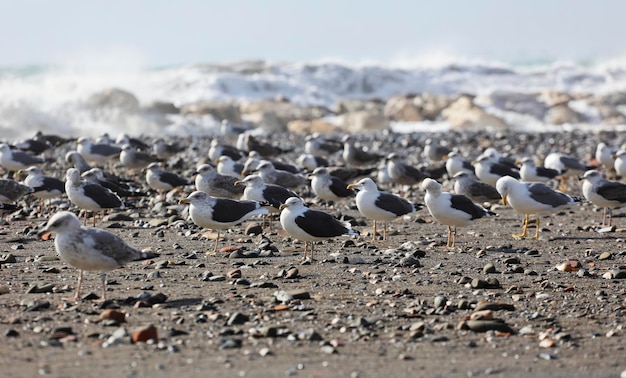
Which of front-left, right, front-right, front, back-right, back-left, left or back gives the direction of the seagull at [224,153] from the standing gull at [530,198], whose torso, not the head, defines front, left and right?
front-right

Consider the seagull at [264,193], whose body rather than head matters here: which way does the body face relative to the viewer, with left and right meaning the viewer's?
facing to the left of the viewer

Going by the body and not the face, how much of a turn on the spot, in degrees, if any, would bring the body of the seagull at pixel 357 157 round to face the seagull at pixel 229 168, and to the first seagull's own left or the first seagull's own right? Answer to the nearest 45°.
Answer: approximately 45° to the first seagull's own left

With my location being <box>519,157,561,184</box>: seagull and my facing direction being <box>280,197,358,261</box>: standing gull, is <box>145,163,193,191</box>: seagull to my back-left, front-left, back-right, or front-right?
front-right

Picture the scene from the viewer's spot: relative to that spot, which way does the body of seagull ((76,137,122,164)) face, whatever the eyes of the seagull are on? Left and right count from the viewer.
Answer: facing to the left of the viewer

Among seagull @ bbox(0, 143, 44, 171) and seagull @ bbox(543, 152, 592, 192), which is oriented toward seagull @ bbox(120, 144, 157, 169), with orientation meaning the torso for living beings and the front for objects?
seagull @ bbox(543, 152, 592, 192)

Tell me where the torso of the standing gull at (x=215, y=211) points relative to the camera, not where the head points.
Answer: to the viewer's left

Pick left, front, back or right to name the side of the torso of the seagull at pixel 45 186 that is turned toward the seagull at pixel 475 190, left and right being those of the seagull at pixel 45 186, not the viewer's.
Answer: back

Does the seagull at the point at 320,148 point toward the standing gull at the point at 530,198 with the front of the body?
no

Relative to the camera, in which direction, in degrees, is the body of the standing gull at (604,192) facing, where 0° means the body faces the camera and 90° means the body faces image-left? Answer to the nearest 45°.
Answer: approximately 90°

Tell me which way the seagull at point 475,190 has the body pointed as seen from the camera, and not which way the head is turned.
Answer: to the viewer's left

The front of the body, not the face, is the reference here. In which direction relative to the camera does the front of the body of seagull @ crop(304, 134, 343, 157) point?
to the viewer's left

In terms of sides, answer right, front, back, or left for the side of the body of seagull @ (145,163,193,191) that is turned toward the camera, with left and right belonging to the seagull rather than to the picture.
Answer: left

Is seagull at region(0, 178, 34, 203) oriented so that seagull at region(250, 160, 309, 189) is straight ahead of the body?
no

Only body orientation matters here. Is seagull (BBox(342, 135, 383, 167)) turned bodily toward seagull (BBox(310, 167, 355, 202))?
no

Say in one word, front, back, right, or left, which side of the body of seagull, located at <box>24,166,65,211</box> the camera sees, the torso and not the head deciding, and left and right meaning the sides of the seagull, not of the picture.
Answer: left

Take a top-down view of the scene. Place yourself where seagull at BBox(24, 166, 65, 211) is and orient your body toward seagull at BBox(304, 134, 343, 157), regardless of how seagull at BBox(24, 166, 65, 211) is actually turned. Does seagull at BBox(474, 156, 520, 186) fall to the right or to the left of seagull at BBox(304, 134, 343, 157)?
right

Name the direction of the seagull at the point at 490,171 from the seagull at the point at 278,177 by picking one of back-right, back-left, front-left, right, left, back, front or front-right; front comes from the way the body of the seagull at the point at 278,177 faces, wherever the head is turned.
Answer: back

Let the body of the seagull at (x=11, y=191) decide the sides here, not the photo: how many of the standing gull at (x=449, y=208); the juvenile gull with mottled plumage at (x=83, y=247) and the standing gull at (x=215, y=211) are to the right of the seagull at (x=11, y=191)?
0

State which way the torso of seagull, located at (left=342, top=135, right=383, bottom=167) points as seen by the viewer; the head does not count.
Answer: to the viewer's left

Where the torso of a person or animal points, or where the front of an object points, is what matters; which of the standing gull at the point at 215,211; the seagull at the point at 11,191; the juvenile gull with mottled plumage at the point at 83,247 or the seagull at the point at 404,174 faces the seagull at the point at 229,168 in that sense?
the seagull at the point at 404,174

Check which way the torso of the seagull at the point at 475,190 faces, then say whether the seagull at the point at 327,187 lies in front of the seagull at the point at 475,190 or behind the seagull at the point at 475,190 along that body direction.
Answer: in front
